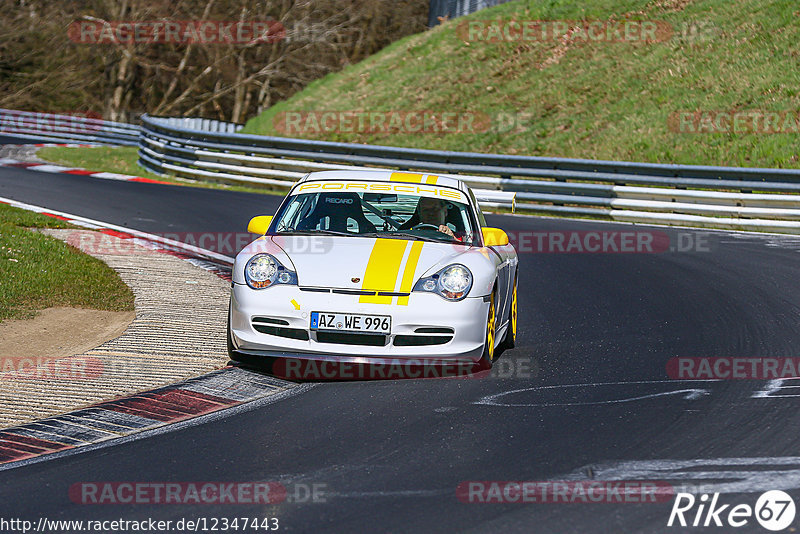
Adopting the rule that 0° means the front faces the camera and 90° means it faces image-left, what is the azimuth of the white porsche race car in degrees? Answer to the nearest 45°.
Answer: approximately 0°

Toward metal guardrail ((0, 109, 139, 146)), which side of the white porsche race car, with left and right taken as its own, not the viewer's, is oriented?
back

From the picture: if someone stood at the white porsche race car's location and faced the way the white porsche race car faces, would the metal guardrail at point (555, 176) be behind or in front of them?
behind
